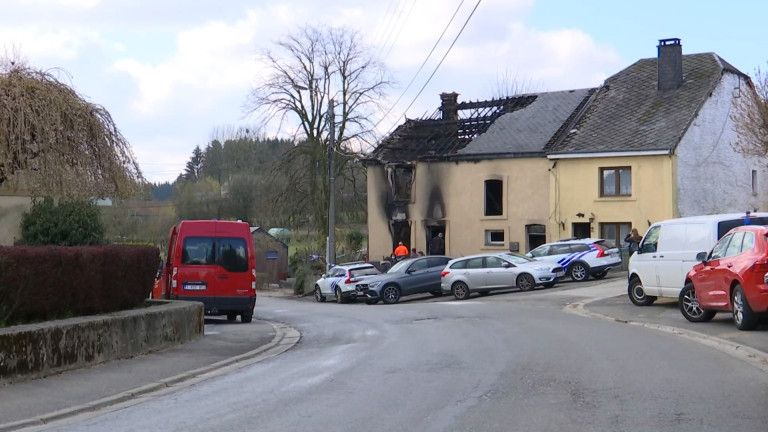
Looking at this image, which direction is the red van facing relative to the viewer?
away from the camera

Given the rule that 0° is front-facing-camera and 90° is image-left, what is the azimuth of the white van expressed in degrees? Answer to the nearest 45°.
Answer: approximately 135°

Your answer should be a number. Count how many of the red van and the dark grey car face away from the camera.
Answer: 1

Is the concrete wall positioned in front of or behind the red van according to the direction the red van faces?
behind
